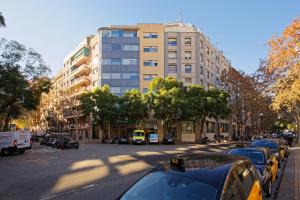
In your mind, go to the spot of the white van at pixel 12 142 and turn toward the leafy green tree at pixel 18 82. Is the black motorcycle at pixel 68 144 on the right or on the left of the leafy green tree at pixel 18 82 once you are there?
right

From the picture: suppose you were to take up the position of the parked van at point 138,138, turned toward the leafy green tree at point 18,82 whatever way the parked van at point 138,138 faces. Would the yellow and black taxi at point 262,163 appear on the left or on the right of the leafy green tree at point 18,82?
left

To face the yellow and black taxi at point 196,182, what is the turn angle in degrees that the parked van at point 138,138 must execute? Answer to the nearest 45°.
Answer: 0° — it already faces it

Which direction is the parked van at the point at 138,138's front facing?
toward the camera

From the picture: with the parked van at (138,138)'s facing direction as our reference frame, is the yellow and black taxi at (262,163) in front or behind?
in front

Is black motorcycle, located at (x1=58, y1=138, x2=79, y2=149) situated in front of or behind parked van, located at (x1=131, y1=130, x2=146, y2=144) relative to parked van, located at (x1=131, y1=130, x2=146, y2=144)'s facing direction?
in front

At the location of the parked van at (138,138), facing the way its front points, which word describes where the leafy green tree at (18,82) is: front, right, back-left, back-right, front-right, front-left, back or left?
front-right

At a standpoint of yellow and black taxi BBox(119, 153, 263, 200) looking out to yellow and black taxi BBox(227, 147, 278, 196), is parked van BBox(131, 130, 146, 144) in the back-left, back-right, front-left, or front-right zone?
front-left

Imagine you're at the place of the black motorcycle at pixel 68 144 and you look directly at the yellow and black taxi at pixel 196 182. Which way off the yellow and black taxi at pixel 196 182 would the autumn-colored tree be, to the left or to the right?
left
